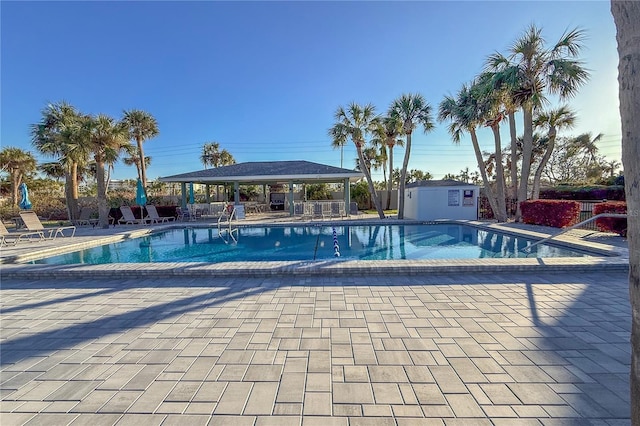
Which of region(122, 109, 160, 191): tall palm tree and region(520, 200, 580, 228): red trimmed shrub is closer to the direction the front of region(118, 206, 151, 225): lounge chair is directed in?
the red trimmed shrub

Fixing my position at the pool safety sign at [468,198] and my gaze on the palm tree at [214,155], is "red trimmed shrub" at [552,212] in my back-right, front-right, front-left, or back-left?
back-left

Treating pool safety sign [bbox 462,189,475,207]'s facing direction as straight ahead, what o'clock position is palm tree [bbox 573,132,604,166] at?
The palm tree is roughly at 7 o'clock from the pool safety sign.

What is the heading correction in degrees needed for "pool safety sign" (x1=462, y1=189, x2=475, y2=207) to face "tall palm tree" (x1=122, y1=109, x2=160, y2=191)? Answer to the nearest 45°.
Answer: approximately 90° to its right

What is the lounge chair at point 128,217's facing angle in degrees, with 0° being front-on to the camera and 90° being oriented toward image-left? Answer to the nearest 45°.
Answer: approximately 270°

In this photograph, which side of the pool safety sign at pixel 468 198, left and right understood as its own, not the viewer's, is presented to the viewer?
front

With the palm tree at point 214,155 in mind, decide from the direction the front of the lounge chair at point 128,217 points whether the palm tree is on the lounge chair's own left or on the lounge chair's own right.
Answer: on the lounge chair's own left
